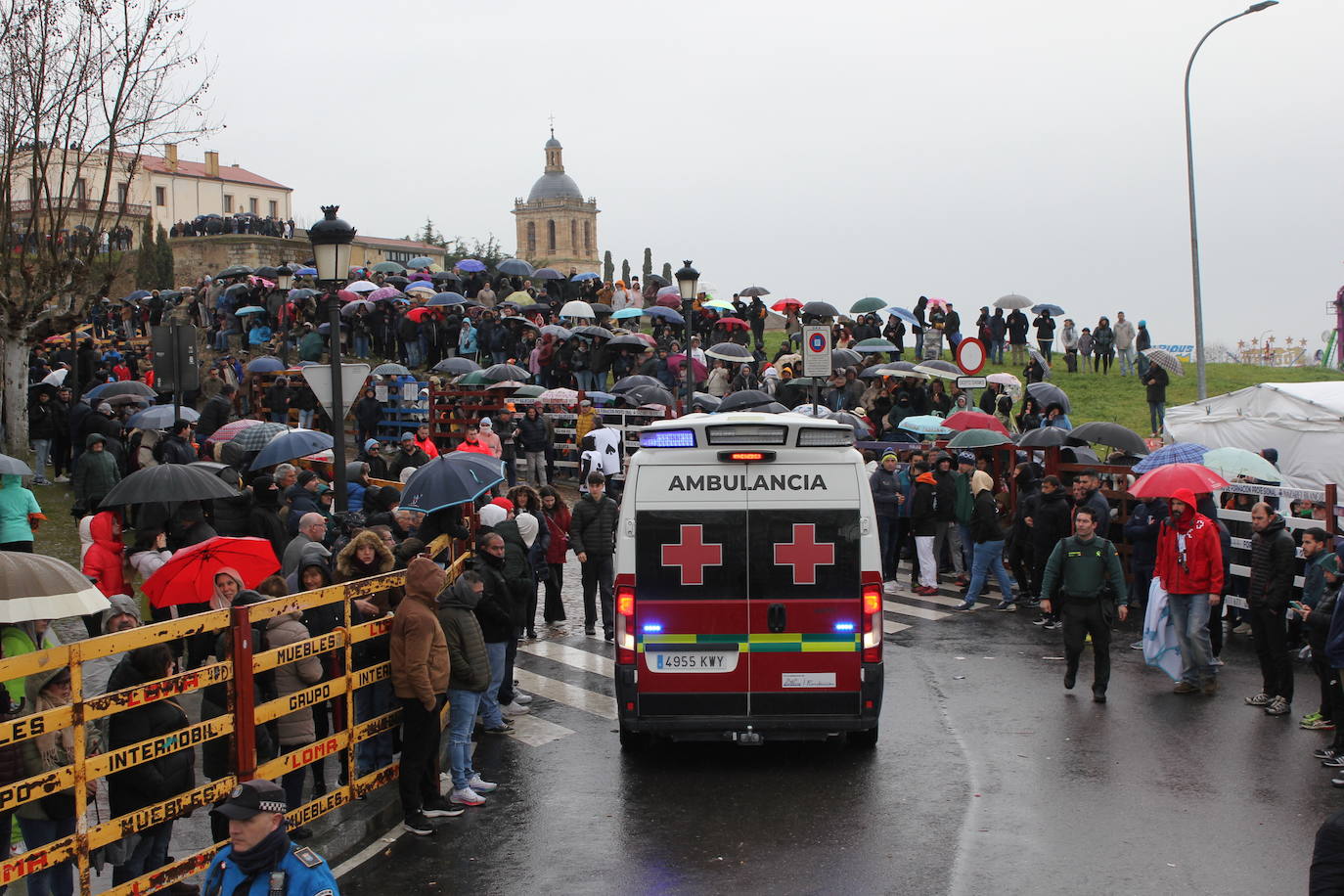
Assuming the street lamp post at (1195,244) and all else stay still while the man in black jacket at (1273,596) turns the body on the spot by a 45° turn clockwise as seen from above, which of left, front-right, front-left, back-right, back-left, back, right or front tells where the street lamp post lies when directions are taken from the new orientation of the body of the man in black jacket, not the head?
right

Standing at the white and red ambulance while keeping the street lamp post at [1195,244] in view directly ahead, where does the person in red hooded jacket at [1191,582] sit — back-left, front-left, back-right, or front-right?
front-right

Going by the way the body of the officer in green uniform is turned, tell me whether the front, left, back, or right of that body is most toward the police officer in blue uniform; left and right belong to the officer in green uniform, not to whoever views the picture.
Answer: front

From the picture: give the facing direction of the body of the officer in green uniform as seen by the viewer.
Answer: toward the camera

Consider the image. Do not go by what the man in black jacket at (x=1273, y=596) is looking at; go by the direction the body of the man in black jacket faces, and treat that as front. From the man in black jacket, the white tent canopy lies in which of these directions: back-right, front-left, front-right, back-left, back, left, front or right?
back-right

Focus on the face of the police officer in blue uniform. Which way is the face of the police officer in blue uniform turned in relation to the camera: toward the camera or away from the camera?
toward the camera

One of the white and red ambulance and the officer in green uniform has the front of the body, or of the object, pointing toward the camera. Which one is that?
the officer in green uniform

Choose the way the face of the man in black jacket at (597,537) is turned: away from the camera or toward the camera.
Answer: toward the camera

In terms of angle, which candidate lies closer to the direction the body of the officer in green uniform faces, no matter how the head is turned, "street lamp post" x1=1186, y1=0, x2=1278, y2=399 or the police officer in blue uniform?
the police officer in blue uniform

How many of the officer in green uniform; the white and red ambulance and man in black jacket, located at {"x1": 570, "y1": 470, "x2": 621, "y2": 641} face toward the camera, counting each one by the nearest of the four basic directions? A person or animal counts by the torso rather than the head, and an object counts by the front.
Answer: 2

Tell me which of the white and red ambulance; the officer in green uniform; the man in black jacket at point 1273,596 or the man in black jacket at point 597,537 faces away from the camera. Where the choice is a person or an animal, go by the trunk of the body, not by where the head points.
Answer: the white and red ambulance

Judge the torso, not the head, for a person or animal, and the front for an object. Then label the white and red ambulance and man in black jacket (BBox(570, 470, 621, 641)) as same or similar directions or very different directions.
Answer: very different directions

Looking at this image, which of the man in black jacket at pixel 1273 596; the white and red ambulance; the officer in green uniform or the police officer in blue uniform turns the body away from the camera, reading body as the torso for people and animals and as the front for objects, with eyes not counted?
the white and red ambulance

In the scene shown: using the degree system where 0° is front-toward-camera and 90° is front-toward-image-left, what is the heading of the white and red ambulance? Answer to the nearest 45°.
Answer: approximately 180°
